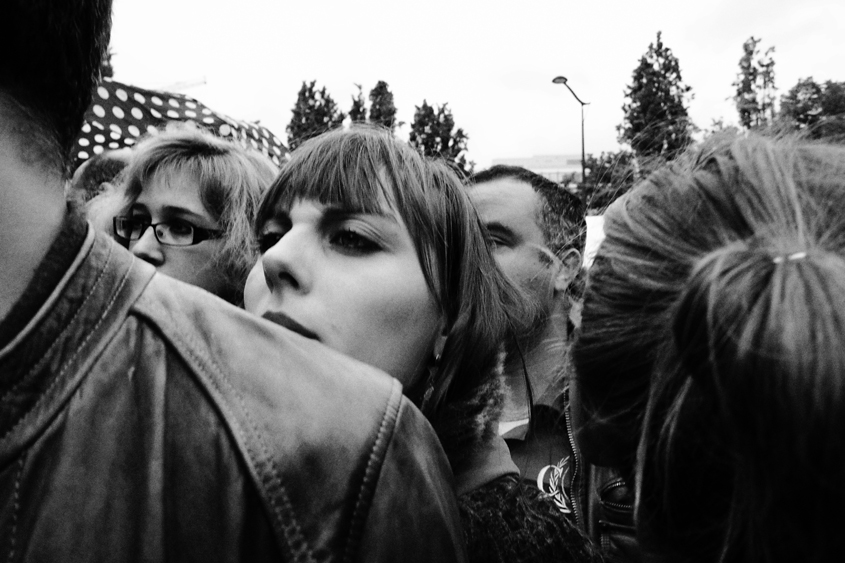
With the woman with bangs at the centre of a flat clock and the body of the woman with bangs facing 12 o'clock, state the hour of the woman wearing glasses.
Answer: The woman wearing glasses is roughly at 3 o'clock from the woman with bangs.

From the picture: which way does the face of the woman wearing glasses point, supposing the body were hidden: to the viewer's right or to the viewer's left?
to the viewer's left

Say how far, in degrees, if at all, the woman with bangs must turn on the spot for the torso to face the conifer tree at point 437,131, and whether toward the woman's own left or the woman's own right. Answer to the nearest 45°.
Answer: approximately 135° to the woman's own right

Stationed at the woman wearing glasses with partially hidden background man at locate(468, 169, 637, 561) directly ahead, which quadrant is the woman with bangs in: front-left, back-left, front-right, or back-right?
front-right

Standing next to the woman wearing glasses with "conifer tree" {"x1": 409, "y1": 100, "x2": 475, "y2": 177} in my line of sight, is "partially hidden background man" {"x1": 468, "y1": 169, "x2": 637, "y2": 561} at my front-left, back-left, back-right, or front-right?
front-right

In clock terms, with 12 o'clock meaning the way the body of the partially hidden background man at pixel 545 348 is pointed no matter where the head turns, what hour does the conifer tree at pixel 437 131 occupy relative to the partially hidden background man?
The conifer tree is roughly at 4 o'clock from the partially hidden background man.

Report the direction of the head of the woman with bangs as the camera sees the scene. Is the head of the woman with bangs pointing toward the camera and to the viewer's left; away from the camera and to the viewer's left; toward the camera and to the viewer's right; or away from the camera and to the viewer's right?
toward the camera and to the viewer's left

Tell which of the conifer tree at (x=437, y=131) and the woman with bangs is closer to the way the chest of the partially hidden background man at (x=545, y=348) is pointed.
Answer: the woman with bangs

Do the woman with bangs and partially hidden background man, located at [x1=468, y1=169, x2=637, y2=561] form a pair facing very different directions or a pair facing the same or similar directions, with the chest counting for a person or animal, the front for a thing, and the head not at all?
same or similar directions

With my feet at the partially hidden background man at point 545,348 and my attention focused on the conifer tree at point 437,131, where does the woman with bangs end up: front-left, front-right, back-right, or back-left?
back-left

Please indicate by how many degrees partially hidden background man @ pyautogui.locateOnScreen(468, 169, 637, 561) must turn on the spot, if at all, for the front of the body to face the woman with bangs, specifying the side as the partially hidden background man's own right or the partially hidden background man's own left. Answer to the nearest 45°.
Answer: approximately 45° to the partially hidden background man's own left
